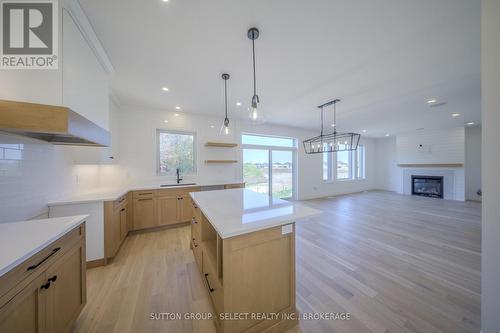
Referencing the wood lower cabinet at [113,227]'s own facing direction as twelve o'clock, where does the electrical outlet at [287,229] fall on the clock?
The electrical outlet is roughly at 2 o'clock from the wood lower cabinet.

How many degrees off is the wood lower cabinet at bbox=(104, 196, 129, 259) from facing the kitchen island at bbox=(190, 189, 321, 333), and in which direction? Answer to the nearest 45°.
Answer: approximately 90° to its right

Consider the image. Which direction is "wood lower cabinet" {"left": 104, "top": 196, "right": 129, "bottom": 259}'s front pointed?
to the viewer's right

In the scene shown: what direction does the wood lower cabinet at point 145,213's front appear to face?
toward the camera

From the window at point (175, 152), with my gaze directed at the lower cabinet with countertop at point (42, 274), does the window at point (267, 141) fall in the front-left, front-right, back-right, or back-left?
back-left

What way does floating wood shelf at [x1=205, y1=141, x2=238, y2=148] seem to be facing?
toward the camera

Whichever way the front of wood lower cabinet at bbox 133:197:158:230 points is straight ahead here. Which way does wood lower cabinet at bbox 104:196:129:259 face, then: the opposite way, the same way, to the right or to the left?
to the left

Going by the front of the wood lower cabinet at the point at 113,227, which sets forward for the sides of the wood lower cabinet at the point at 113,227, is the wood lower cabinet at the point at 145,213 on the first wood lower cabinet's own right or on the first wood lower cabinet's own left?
on the first wood lower cabinet's own left

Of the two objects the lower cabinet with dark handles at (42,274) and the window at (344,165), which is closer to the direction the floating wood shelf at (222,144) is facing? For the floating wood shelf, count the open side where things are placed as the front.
the lower cabinet with dark handles

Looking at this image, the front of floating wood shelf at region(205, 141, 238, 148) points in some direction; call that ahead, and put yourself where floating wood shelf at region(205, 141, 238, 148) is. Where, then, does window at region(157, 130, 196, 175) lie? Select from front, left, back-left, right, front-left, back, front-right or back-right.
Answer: right

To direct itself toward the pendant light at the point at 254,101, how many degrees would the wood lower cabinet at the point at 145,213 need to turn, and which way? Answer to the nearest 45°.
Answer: approximately 45° to its left

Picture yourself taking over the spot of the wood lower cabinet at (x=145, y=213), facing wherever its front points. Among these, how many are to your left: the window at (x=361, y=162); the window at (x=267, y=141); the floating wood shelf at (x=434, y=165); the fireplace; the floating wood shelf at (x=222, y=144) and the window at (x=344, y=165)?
6
